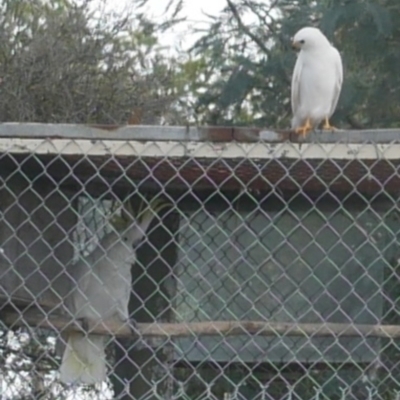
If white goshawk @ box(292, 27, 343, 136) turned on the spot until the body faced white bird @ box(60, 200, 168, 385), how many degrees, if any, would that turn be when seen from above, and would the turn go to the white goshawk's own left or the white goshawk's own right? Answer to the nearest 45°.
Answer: approximately 45° to the white goshawk's own right

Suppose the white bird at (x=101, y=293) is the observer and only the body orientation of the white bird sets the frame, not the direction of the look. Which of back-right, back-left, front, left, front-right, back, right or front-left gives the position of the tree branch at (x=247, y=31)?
left

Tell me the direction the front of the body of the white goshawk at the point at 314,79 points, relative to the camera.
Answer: toward the camera

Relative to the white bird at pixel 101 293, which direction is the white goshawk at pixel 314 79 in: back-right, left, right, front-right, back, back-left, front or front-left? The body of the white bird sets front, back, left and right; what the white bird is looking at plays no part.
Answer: front-left

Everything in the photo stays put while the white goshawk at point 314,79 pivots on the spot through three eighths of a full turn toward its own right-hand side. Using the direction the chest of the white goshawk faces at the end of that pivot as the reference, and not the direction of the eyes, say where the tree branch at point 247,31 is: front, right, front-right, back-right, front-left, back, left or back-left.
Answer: front-right
